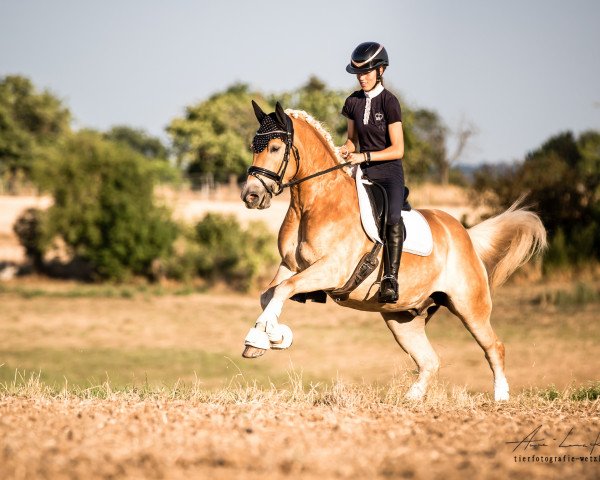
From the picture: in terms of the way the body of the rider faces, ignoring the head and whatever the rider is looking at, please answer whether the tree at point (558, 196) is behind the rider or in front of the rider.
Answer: behind

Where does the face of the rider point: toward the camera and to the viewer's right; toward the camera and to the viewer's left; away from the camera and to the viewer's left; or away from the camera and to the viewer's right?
toward the camera and to the viewer's left

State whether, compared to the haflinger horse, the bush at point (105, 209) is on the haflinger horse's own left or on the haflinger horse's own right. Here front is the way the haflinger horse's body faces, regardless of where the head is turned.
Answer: on the haflinger horse's own right

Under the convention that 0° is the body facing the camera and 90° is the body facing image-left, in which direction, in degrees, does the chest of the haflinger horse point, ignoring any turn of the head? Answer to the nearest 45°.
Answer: approximately 45°

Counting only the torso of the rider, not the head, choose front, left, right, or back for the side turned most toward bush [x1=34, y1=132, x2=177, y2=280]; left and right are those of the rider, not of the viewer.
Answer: right

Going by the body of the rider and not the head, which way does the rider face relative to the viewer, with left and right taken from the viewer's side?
facing the viewer and to the left of the viewer

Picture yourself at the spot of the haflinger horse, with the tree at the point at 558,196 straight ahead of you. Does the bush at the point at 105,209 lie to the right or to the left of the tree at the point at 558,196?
left

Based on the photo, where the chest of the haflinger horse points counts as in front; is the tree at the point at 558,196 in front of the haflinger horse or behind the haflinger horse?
behind
